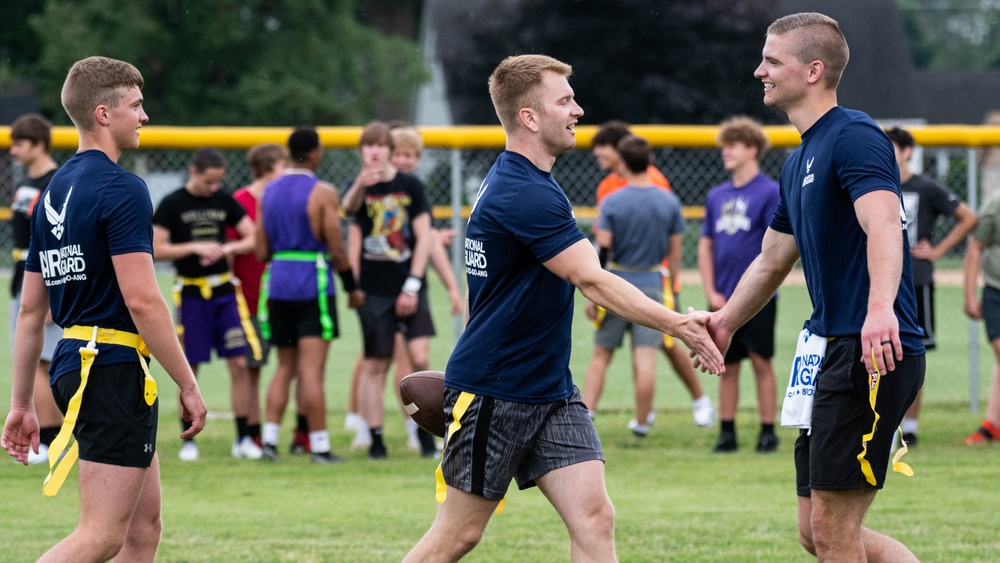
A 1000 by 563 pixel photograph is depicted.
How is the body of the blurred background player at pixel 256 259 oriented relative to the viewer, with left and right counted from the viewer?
facing to the right of the viewer

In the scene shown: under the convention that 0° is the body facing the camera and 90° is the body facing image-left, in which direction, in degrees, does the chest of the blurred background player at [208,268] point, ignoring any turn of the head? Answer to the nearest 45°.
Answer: approximately 0°

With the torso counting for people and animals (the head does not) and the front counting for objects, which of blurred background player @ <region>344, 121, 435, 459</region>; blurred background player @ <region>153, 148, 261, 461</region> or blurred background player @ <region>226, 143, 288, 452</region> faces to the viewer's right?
blurred background player @ <region>226, 143, 288, 452</region>

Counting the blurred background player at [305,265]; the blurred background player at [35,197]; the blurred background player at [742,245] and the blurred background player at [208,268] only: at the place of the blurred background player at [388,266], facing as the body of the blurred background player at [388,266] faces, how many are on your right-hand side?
3

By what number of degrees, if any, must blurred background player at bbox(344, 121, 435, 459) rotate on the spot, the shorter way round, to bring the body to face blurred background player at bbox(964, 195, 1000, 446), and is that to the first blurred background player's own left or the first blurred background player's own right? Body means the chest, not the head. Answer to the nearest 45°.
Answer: approximately 90° to the first blurred background player's own left

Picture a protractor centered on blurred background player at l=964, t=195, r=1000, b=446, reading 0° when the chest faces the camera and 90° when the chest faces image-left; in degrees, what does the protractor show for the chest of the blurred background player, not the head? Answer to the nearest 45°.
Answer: approximately 45°
